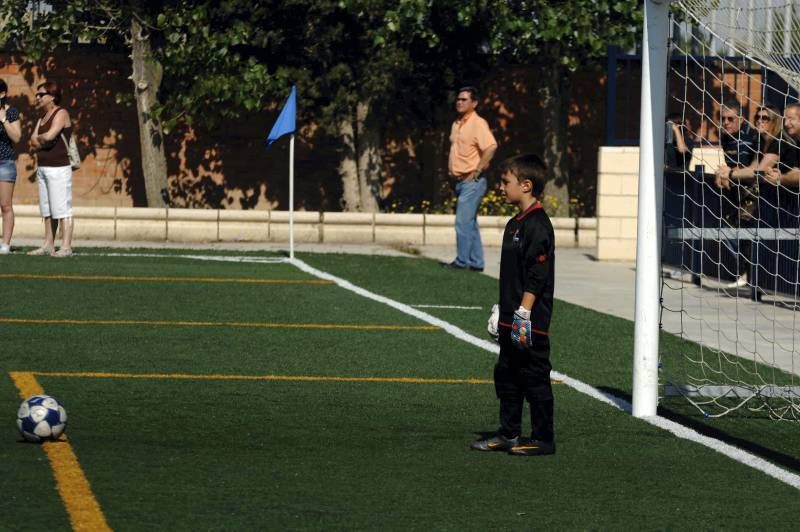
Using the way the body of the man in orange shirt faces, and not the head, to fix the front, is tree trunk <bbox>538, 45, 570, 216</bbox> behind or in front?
behind

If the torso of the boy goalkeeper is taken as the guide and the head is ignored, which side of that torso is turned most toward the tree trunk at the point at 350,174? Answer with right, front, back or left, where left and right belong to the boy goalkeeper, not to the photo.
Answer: right

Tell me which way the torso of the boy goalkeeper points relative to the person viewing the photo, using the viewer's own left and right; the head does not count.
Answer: facing to the left of the viewer

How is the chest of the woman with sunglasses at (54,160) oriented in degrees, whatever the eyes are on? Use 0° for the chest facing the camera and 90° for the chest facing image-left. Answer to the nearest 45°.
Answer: approximately 45°

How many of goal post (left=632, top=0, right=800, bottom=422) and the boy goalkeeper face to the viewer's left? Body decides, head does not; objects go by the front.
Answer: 2

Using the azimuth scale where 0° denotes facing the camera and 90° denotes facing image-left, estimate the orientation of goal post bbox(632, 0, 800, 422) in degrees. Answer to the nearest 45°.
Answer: approximately 90°

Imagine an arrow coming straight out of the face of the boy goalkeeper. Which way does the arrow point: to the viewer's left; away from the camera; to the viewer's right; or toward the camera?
to the viewer's left

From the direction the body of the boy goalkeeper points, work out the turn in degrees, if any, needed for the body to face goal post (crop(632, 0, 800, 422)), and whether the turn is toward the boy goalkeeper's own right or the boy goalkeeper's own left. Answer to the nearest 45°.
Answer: approximately 135° to the boy goalkeeper's own right

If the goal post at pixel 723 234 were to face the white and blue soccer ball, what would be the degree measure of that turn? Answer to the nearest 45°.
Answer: approximately 45° to its left

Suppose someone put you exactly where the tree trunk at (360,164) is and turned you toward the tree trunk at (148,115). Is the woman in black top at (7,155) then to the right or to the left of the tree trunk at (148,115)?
left
